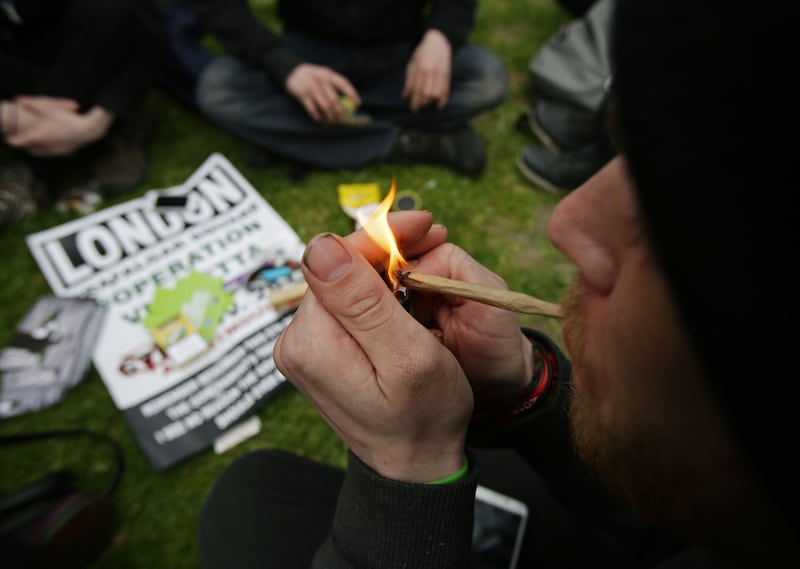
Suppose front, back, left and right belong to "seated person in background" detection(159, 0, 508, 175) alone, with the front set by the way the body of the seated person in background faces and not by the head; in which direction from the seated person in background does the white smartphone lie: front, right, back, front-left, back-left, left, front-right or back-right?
front

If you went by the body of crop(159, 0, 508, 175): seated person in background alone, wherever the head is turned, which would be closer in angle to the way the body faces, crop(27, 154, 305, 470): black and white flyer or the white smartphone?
the white smartphone

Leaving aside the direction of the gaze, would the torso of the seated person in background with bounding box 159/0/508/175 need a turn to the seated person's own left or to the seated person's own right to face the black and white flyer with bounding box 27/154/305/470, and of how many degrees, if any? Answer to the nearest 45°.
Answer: approximately 45° to the seated person's own right

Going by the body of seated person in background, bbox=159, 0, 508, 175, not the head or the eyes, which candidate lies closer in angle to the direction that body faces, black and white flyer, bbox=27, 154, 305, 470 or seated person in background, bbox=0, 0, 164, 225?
the black and white flyer

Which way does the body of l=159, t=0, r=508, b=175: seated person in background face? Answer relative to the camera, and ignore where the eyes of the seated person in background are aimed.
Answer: toward the camera

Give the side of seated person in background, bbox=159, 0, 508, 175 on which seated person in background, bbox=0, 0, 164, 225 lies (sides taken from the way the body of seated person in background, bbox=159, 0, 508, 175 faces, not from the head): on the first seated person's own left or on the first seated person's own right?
on the first seated person's own right

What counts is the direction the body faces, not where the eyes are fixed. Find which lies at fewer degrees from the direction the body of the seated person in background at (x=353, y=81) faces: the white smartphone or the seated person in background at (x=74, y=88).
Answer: the white smartphone
